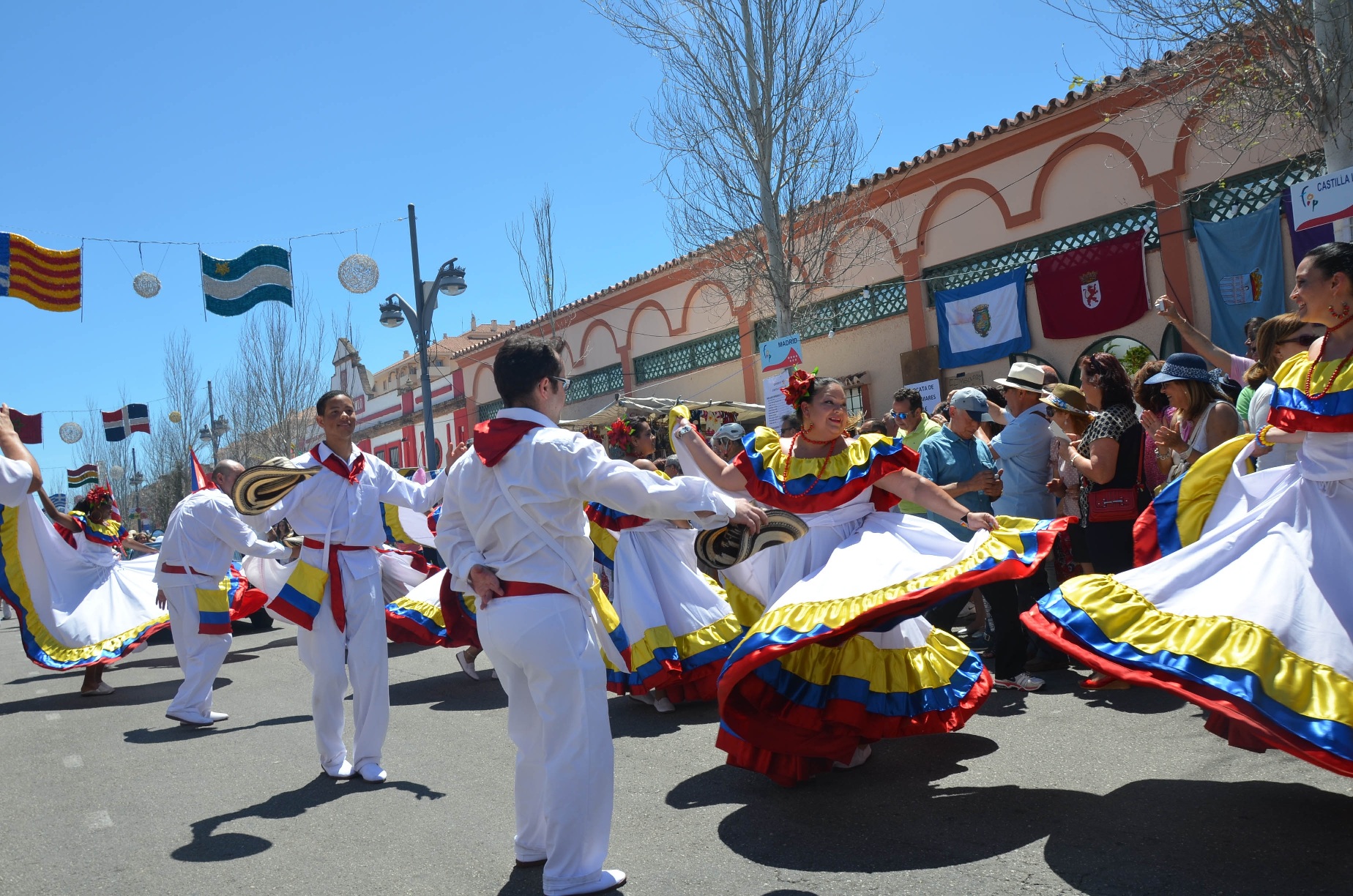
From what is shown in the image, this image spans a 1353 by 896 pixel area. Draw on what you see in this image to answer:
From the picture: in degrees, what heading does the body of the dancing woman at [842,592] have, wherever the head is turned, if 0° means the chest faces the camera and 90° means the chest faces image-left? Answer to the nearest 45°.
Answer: approximately 0°

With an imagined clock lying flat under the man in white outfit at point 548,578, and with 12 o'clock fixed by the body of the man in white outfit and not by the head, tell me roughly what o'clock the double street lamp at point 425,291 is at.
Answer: The double street lamp is roughly at 10 o'clock from the man in white outfit.

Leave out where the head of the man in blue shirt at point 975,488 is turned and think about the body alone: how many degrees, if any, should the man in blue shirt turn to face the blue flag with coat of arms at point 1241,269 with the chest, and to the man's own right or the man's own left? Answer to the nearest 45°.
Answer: approximately 90° to the man's own left

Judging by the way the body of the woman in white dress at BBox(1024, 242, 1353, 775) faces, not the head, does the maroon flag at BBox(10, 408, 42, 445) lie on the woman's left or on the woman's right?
on the woman's right

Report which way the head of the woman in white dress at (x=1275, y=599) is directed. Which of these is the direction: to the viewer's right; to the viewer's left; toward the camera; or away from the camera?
to the viewer's left

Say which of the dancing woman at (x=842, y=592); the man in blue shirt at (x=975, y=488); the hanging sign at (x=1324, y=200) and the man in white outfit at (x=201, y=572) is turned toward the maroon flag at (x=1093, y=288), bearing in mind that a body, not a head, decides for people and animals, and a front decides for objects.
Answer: the man in white outfit

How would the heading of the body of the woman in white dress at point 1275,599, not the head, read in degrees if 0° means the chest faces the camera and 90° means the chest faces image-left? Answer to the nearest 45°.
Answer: approximately 45°

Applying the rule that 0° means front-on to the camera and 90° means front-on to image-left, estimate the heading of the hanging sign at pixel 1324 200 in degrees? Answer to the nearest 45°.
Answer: approximately 45°

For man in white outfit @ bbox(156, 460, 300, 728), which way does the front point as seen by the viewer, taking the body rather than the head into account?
to the viewer's right
